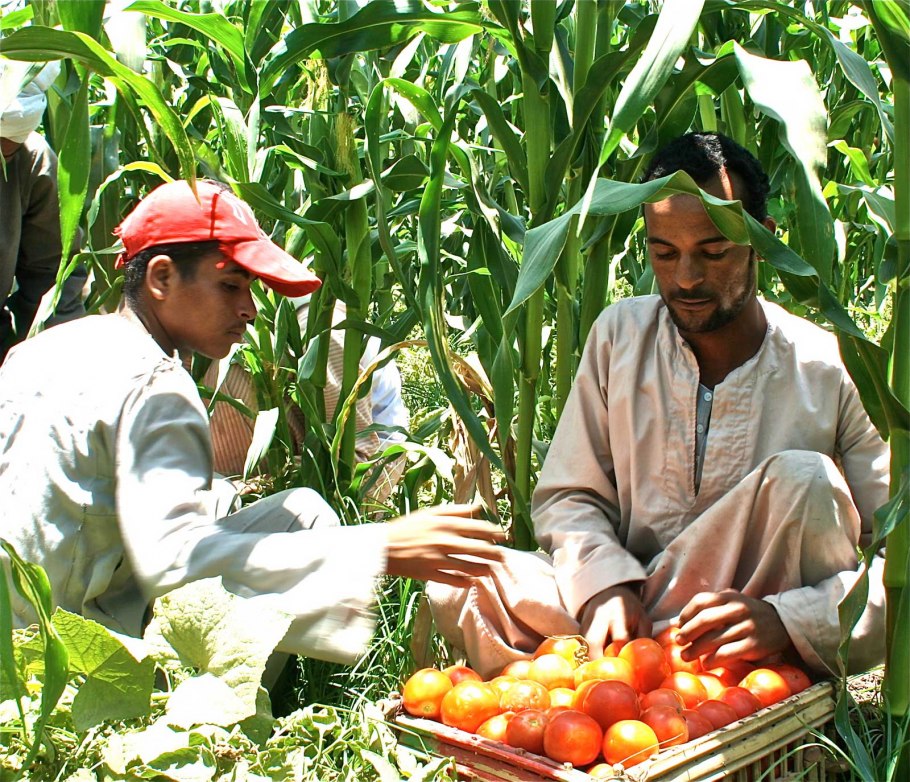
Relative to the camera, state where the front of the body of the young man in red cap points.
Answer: to the viewer's right

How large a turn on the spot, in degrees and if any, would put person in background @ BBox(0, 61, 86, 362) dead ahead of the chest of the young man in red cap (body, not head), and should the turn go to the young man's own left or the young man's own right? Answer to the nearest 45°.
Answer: approximately 90° to the young man's own left

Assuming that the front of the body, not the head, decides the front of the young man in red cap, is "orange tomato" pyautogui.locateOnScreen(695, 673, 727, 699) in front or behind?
in front

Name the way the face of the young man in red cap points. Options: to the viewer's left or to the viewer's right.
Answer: to the viewer's right

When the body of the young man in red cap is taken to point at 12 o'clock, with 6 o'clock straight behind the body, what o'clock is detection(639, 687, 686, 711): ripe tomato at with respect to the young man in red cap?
The ripe tomato is roughly at 1 o'clock from the young man in red cap.

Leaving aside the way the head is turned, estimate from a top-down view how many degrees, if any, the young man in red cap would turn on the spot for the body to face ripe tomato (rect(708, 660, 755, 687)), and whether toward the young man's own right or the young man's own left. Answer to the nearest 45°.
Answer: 0° — they already face it

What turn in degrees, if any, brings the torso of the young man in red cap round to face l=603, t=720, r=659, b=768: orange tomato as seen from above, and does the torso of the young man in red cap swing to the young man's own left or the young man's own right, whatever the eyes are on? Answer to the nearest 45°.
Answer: approximately 45° to the young man's own right

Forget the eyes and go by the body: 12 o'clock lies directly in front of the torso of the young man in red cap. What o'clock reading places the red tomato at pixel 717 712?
The red tomato is roughly at 1 o'clock from the young man in red cap.

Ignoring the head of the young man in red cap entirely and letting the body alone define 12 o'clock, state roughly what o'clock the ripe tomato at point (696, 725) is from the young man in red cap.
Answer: The ripe tomato is roughly at 1 o'clock from the young man in red cap.

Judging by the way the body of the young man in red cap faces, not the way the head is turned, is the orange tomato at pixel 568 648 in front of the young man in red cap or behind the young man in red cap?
in front
